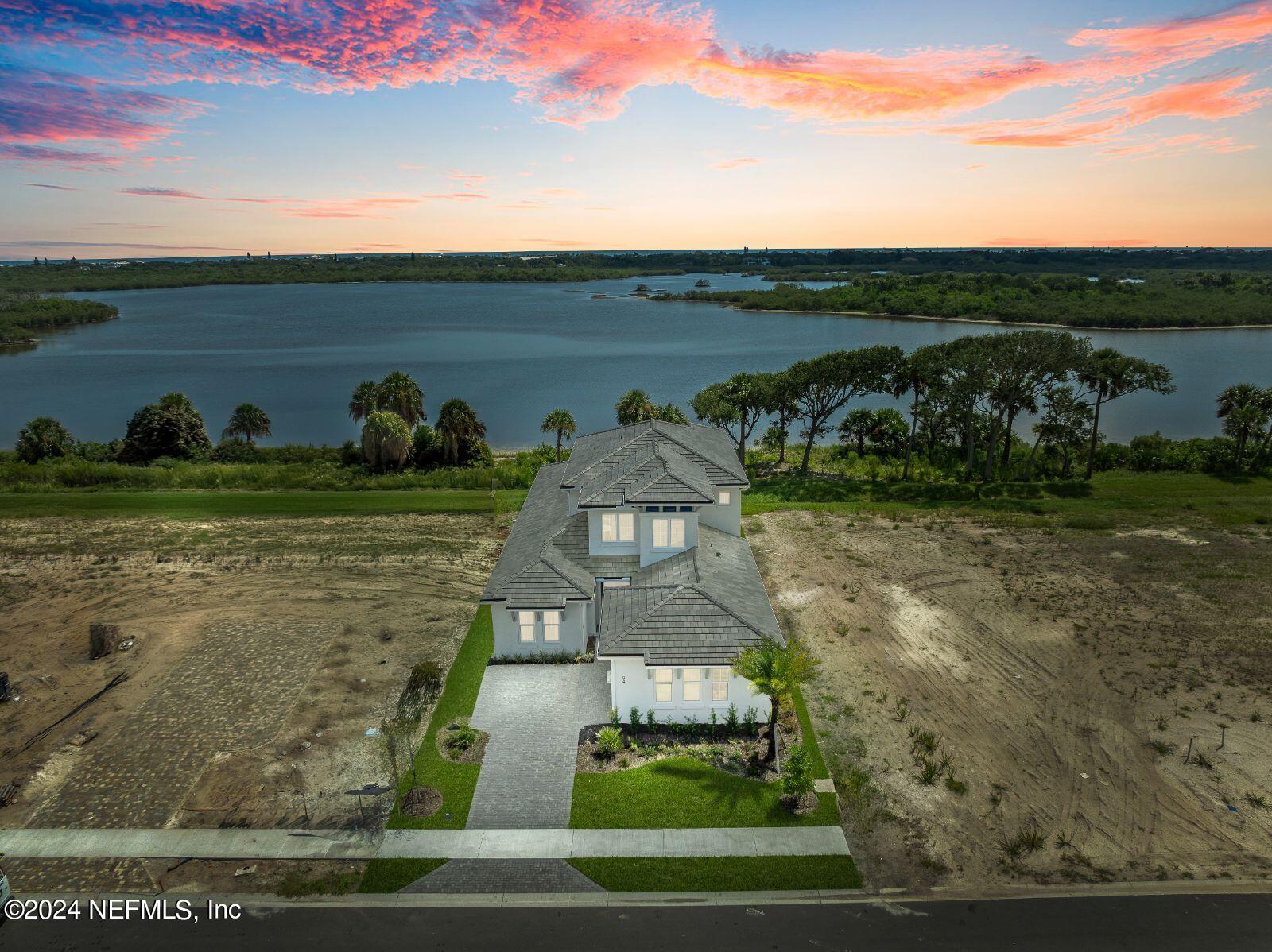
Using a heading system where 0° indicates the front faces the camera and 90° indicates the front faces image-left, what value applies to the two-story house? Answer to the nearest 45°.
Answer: approximately 0°

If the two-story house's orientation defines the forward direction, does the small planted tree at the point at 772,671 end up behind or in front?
in front

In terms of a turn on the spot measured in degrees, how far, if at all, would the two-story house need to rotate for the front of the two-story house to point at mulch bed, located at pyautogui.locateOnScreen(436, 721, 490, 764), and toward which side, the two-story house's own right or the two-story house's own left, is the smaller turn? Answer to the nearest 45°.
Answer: approximately 45° to the two-story house's own right

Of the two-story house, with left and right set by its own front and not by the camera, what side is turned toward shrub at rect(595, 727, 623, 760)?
front

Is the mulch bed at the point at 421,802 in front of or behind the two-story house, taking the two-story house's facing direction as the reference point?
in front
